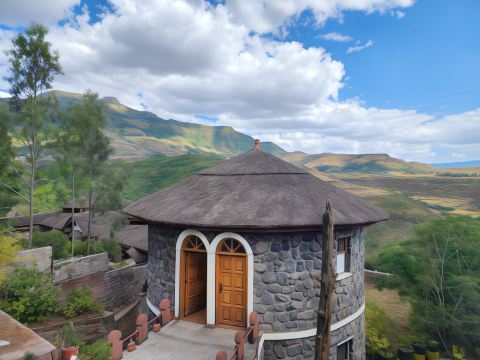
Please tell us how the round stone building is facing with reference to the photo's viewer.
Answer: facing the viewer and to the left of the viewer

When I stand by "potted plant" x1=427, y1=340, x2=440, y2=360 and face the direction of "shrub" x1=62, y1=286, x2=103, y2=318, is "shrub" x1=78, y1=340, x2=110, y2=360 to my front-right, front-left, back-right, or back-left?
front-left

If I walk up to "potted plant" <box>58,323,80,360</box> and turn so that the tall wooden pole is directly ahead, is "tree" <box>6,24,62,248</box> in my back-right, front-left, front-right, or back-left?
back-left

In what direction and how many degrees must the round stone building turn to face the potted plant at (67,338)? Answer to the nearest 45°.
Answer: approximately 45° to its right

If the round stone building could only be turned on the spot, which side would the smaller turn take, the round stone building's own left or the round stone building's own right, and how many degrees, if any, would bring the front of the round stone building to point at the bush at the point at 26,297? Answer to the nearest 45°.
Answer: approximately 45° to the round stone building's own right

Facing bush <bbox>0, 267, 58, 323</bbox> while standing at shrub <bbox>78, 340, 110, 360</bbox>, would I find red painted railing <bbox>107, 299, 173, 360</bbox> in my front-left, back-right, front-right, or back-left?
back-right

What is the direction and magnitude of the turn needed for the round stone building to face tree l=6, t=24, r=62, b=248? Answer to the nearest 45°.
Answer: approximately 90° to its right

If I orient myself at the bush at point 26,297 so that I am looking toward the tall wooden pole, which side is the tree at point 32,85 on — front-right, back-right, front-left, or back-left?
back-left

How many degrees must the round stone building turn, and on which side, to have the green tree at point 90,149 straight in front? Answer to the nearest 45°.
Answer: approximately 90° to its right

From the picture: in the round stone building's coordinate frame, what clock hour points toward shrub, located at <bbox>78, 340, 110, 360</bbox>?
The shrub is roughly at 1 o'clock from the round stone building.

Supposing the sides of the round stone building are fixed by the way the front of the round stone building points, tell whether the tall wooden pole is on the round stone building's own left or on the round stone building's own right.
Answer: on the round stone building's own left

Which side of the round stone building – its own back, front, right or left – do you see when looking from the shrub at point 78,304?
right
